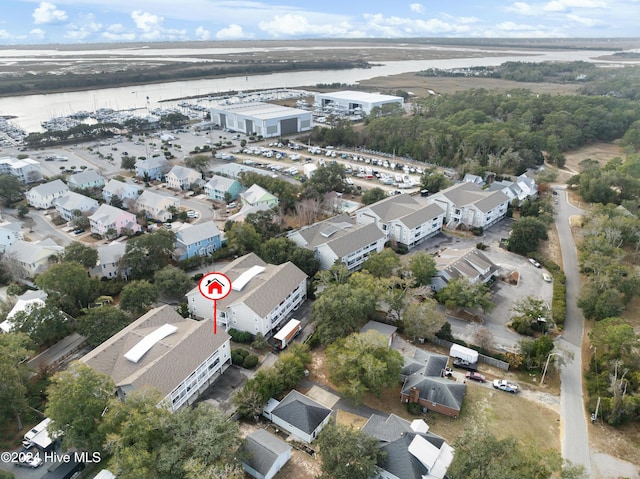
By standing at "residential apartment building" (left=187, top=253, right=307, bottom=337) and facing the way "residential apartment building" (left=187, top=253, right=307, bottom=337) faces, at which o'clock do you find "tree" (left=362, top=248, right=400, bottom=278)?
The tree is roughly at 10 o'clock from the residential apartment building.

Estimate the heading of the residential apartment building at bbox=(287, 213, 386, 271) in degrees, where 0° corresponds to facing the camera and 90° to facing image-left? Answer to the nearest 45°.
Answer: approximately 315°

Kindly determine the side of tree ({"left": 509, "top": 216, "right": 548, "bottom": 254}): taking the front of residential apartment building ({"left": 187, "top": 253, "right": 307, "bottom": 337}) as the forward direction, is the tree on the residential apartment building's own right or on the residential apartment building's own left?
on the residential apartment building's own left

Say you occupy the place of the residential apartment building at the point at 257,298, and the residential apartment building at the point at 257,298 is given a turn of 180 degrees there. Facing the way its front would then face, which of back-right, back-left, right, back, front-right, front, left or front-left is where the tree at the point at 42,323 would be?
front-left

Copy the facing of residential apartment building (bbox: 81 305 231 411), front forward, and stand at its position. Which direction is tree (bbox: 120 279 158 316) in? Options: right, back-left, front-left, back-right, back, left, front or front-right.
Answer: back-left

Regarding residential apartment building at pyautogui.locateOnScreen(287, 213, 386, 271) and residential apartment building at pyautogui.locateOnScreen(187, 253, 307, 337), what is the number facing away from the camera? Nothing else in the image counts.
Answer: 0

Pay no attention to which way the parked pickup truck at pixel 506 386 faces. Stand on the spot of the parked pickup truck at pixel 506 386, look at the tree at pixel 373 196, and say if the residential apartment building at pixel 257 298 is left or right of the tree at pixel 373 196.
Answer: left

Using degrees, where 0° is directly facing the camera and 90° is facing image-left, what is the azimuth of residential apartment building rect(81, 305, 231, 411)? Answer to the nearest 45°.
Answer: approximately 315°
